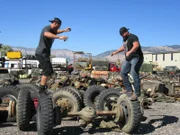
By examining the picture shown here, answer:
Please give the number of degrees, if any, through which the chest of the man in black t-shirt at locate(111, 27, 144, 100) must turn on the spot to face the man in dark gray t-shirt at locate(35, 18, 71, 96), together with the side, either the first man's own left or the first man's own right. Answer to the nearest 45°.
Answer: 0° — they already face them

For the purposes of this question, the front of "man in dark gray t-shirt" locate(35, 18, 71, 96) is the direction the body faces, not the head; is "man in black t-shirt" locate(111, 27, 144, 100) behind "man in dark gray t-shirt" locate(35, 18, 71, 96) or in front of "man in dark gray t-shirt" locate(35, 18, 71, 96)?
in front

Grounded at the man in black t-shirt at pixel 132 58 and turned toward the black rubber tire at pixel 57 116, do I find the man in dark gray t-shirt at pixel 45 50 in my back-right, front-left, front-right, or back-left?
front-right

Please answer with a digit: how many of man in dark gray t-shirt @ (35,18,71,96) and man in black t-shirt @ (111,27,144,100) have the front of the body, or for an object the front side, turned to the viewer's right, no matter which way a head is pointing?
1

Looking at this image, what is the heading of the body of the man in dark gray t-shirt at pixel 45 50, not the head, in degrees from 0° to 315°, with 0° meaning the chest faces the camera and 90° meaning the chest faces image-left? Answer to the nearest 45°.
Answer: approximately 270°

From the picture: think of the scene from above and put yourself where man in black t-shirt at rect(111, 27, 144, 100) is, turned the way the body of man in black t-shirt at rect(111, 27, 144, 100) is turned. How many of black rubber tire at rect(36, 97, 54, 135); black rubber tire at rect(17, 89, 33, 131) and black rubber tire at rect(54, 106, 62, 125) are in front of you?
3

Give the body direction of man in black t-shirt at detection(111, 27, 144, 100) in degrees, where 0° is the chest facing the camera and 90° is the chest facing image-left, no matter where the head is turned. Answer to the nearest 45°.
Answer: approximately 45°

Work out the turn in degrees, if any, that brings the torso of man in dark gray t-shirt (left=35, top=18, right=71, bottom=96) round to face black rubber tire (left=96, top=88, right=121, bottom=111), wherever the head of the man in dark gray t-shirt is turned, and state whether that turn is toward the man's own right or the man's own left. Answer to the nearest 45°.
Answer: approximately 45° to the man's own left

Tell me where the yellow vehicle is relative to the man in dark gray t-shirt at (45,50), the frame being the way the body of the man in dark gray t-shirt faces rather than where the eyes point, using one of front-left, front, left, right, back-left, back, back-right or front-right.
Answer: left

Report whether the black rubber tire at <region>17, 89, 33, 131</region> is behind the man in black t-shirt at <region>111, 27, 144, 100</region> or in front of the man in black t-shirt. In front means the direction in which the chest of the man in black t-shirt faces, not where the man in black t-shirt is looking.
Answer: in front

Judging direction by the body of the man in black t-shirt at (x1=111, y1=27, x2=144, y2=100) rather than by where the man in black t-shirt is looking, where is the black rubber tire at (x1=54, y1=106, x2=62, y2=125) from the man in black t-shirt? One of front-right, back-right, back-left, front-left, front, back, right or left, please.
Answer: front

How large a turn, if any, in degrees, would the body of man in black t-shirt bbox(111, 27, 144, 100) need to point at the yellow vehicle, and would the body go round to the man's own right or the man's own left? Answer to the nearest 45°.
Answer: approximately 90° to the man's own right
